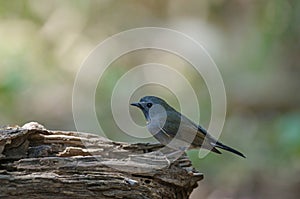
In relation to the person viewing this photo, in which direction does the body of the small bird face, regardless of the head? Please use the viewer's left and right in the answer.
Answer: facing to the left of the viewer
